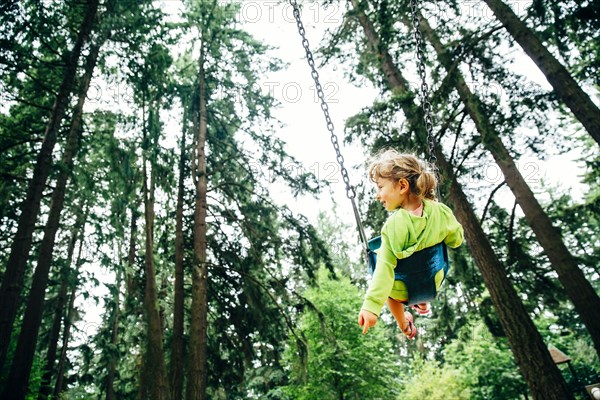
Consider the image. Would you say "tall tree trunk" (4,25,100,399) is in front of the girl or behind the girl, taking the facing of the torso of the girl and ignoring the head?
in front

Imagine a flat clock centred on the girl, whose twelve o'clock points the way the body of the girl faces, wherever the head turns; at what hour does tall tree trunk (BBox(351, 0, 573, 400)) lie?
The tall tree trunk is roughly at 2 o'clock from the girl.

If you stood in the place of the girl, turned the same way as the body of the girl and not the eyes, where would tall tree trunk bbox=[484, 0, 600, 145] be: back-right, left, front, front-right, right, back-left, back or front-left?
right

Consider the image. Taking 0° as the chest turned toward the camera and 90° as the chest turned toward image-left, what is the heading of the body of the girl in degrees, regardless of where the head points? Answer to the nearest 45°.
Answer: approximately 135°

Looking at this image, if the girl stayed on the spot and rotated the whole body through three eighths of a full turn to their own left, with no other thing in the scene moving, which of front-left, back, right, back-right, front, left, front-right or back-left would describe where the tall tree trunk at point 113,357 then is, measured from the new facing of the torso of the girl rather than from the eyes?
back-right

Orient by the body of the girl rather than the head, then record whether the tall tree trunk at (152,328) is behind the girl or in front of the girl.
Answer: in front

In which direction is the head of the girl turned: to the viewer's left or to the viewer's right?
to the viewer's left

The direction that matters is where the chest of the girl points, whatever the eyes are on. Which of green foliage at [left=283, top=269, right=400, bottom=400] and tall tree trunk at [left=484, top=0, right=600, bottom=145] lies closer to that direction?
the green foliage

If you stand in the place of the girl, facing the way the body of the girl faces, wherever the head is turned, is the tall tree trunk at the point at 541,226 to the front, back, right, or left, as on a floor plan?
right

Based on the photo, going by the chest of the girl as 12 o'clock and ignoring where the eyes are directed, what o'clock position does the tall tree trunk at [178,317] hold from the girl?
The tall tree trunk is roughly at 12 o'clock from the girl.

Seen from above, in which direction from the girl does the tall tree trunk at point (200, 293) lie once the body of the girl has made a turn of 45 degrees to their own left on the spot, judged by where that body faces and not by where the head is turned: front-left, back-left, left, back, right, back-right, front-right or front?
front-right
